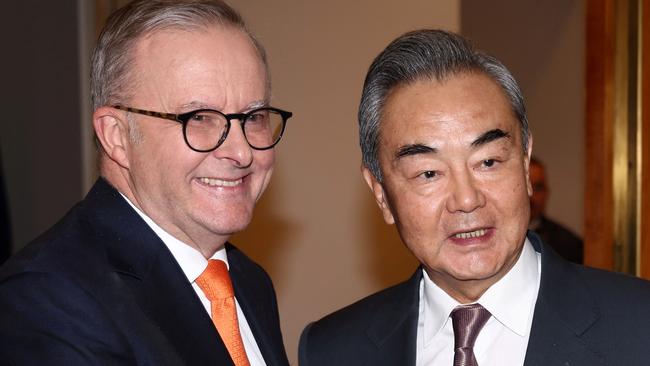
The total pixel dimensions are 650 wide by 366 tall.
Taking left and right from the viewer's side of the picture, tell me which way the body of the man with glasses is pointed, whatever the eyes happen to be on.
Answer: facing the viewer and to the right of the viewer

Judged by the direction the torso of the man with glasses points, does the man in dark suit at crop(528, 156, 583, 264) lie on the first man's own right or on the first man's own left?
on the first man's own left

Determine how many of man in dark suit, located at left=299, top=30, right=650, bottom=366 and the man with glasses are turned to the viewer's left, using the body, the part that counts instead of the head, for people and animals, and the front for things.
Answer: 0

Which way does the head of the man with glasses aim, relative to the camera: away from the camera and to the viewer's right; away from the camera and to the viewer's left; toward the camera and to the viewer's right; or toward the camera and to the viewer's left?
toward the camera and to the viewer's right

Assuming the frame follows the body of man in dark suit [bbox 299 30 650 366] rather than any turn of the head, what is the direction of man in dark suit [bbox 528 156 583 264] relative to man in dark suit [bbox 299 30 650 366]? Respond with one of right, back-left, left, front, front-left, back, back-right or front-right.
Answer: back

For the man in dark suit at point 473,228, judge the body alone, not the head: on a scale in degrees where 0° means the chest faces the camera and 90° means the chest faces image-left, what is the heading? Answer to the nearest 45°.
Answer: approximately 0°
